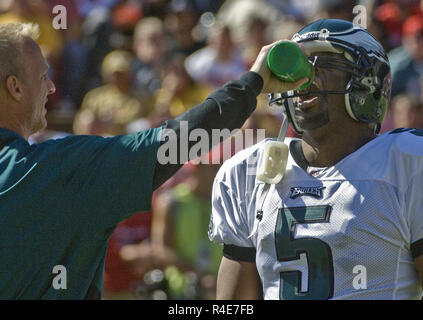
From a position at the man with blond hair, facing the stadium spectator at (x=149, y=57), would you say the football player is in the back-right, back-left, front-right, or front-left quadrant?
front-right

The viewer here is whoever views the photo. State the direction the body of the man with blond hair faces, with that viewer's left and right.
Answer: facing away from the viewer and to the right of the viewer

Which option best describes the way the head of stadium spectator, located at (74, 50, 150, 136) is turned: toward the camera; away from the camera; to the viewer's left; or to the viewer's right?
toward the camera

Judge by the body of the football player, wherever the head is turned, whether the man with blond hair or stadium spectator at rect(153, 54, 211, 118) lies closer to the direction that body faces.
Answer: the man with blond hair

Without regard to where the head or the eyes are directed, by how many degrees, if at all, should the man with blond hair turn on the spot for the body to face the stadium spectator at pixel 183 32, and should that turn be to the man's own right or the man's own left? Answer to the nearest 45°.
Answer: approximately 45° to the man's own left

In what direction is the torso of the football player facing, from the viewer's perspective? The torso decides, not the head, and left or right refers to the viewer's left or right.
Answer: facing the viewer and to the left of the viewer

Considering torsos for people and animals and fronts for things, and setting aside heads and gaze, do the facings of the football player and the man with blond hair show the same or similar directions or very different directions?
very different directions

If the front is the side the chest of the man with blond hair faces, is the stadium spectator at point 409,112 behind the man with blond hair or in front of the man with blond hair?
in front

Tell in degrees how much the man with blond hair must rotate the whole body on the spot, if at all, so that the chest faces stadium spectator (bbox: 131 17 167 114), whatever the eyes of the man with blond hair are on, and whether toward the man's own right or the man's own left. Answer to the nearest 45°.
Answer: approximately 45° to the man's own left

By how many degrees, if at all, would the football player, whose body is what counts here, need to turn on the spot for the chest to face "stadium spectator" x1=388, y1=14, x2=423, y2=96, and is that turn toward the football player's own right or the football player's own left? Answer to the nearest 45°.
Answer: approximately 135° to the football player's own right

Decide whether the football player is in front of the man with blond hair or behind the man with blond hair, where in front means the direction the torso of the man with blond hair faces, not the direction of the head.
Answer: in front

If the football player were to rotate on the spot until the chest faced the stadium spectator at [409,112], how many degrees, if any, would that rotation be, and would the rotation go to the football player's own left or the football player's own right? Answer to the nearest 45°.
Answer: approximately 135° to the football player's own right

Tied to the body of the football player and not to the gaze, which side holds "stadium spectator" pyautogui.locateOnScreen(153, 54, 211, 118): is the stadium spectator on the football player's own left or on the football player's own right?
on the football player's own right

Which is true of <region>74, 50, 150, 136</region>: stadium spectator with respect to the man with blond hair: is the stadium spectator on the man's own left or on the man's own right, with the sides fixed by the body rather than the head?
on the man's own left
